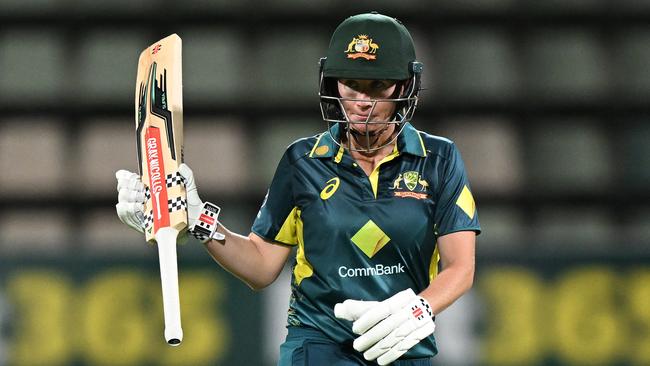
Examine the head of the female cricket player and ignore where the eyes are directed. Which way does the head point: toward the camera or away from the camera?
toward the camera

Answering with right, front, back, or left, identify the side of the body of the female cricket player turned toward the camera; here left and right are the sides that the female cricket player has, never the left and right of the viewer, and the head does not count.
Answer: front
